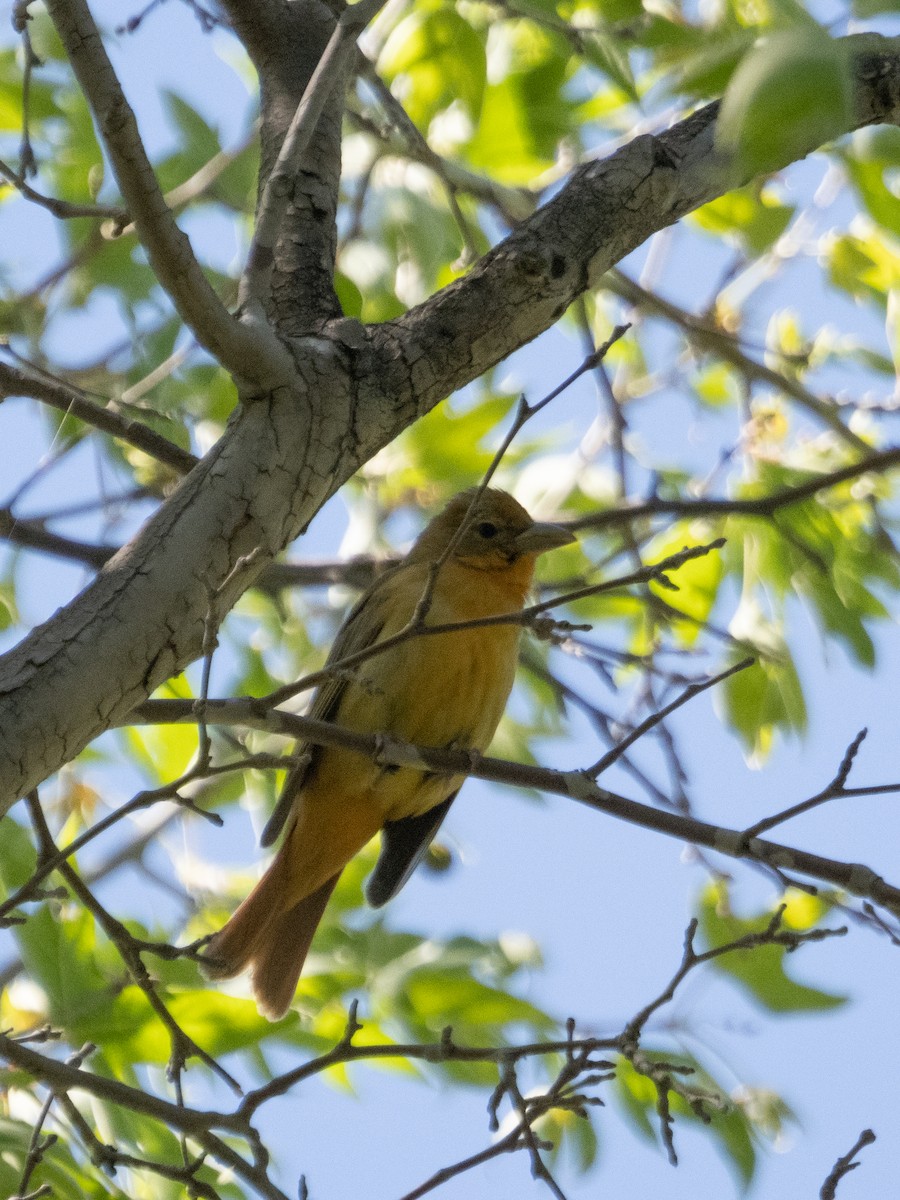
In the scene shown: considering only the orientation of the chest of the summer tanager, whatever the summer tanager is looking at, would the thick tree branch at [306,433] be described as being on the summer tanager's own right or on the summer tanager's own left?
on the summer tanager's own right

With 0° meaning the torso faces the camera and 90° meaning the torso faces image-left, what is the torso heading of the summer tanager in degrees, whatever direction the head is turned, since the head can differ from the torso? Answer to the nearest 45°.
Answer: approximately 315°
